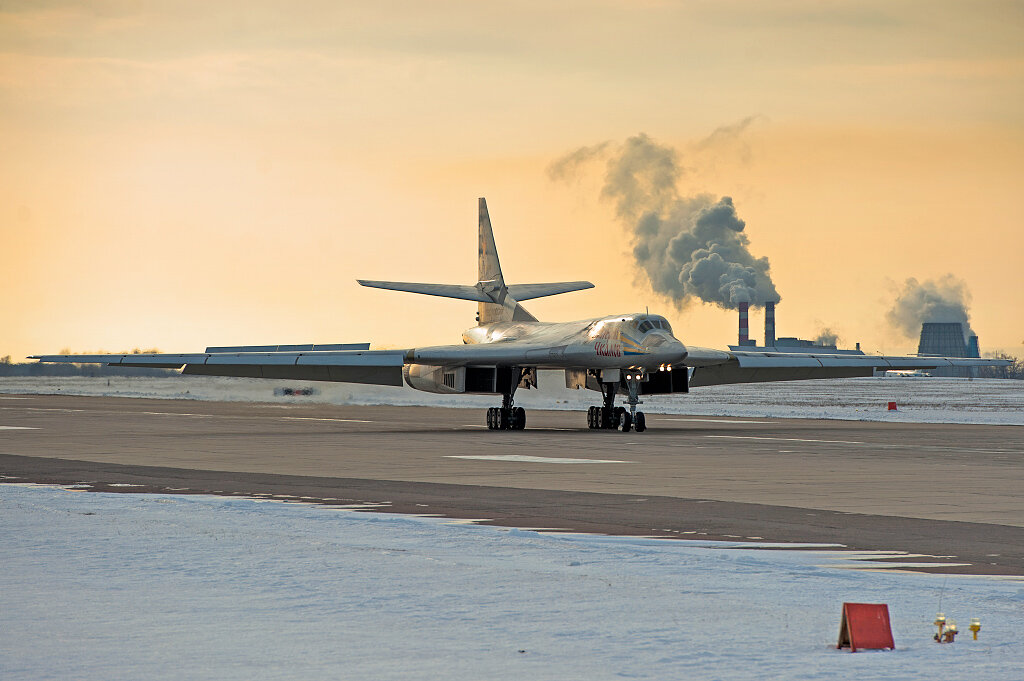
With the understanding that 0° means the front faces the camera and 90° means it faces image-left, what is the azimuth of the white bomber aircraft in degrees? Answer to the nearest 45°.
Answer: approximately 0°

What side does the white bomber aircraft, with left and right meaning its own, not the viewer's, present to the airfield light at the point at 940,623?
front
